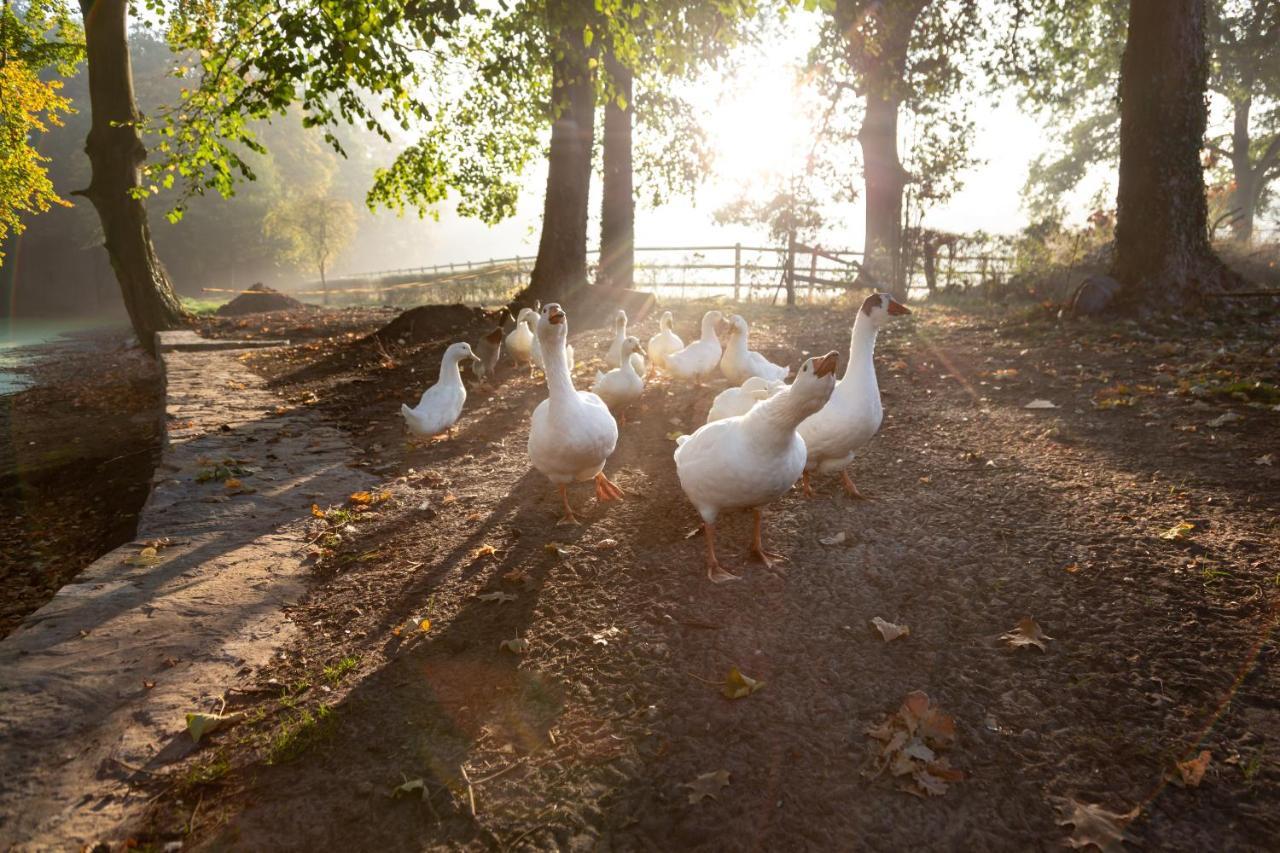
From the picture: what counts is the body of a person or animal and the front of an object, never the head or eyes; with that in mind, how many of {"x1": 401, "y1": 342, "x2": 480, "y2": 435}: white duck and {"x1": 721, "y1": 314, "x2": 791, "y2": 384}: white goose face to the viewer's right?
1

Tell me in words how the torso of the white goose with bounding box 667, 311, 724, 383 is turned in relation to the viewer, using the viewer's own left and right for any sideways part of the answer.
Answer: facing to the right of the viewer

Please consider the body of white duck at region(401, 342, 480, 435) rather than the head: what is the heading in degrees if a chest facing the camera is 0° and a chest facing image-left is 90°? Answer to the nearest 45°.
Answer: approximately 270°

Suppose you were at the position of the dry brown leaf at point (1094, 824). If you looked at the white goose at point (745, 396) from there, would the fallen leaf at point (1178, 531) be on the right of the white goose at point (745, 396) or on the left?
right

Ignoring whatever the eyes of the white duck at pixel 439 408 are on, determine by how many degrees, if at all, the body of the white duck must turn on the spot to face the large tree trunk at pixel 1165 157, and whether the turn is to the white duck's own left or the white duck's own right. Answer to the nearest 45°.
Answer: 0° — it already faces it

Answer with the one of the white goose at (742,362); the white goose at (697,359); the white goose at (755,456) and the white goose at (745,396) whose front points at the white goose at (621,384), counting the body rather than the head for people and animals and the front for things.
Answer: the white goose at (742,362)

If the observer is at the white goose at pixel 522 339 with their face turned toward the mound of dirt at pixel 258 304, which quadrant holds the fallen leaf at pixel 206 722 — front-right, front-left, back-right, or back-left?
back-left

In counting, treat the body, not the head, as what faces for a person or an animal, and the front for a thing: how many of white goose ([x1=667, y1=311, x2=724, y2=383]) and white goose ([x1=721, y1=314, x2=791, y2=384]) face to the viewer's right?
1

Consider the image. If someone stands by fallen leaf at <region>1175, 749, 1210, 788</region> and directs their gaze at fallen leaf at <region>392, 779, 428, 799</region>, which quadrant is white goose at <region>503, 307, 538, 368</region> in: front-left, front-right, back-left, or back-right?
front-right

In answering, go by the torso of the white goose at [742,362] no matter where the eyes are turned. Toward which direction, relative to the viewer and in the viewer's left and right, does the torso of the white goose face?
facing the viewer and to the left of the viewer

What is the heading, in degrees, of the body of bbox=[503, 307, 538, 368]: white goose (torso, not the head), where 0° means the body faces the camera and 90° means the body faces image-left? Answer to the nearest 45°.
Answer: approximately 315°
